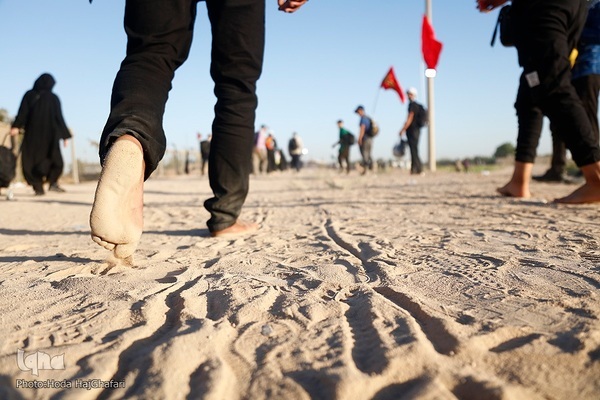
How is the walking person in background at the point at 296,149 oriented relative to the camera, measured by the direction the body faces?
away from the camera

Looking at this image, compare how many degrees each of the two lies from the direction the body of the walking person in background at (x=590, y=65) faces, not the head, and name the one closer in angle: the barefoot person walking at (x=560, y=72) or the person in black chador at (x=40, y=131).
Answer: the person in black chador

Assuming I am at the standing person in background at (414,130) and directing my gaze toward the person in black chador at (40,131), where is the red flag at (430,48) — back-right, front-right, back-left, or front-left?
back-right

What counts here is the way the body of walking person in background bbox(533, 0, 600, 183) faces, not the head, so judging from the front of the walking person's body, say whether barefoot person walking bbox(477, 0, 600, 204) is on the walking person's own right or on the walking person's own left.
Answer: on the walking person's own left
